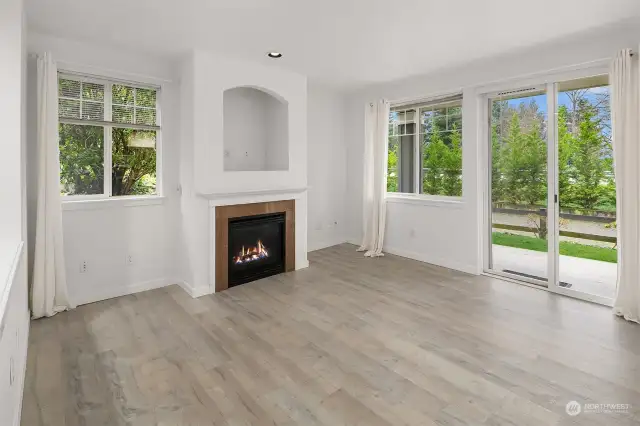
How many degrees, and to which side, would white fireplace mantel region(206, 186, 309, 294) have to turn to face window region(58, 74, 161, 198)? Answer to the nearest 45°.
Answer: approximately 135° to its right

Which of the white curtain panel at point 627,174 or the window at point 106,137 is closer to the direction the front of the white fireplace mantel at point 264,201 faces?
the white curtain panel

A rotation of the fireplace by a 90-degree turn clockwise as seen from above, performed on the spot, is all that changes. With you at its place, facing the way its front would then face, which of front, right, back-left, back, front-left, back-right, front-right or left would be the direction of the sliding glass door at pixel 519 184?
back-left

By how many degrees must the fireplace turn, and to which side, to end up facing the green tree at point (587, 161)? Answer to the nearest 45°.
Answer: approximately 45° to its left

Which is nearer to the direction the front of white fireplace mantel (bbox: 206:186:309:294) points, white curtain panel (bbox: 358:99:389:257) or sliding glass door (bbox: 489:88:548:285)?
the sliding glass door

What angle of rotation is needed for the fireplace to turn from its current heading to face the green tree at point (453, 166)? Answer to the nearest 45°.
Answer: approximately 45° to its left

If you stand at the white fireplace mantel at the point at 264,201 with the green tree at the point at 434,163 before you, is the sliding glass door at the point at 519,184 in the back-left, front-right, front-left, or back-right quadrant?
front-right

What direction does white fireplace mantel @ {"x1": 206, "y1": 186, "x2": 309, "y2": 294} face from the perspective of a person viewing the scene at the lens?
facing the viewer and to the right of the viewer

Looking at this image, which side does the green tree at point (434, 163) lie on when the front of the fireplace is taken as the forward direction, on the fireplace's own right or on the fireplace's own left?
on the fireplace's own left

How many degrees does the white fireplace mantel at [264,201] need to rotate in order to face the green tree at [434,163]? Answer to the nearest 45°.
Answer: approximately 45° to its left

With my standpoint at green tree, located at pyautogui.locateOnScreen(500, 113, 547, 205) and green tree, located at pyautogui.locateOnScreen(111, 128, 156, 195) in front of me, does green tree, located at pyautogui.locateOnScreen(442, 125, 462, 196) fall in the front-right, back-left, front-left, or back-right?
front-right

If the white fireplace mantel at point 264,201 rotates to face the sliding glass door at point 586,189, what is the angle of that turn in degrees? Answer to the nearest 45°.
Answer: approximately 45° to its left

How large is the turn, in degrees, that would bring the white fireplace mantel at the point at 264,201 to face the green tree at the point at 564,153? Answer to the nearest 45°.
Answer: approximately 45° to its left
